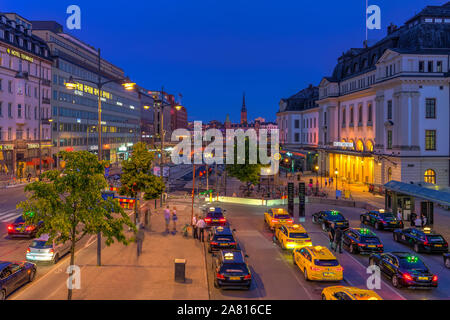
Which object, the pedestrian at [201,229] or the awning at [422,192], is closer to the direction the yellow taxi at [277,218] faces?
the pedestrian

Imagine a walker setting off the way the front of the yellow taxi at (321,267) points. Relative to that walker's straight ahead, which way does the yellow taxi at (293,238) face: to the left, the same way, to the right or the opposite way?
the same way

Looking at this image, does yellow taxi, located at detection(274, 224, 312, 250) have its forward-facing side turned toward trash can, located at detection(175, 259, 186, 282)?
no

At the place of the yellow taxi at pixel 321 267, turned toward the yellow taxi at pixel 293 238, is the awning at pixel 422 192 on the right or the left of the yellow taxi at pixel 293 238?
right

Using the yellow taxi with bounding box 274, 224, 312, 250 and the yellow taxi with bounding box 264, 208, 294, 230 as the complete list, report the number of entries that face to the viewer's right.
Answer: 0

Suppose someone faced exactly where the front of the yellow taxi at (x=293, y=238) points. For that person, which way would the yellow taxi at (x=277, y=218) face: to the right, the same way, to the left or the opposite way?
the same way

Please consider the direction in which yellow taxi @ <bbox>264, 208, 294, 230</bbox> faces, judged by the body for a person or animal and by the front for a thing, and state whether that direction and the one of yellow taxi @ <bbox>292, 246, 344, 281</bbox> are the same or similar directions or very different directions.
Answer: same or similar directions

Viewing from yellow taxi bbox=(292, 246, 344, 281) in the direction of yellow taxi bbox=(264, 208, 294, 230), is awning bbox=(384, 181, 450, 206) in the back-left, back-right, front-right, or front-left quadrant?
front-right
